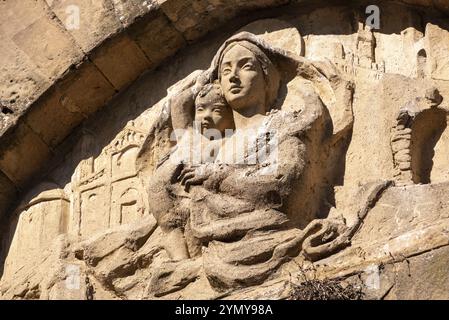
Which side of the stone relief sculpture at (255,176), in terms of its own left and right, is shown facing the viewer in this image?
front
